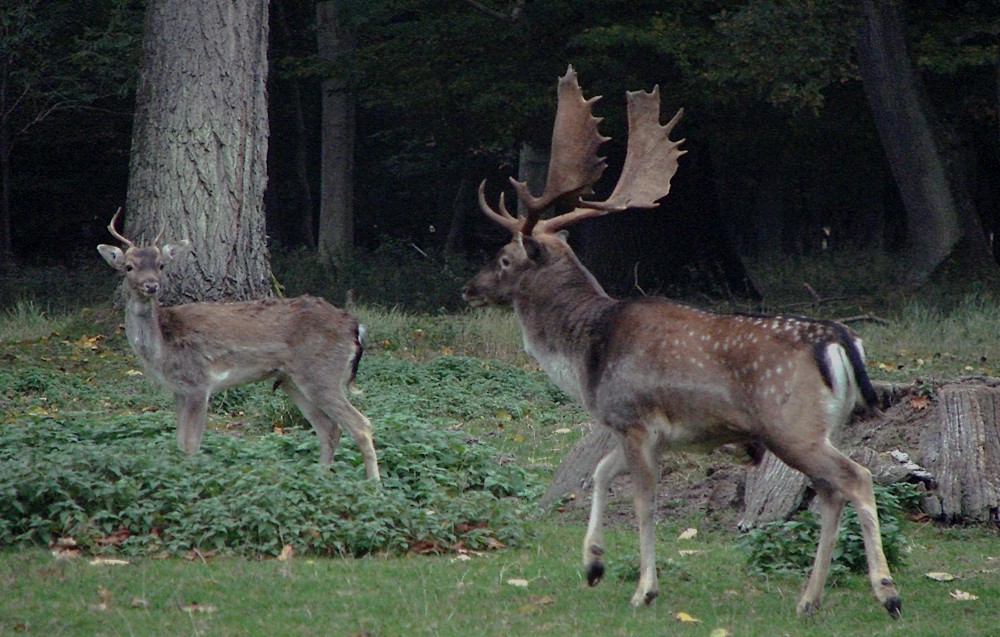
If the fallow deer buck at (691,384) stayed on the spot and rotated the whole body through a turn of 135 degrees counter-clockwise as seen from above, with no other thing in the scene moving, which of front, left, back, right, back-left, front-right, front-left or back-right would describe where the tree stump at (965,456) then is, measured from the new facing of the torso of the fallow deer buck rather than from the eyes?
left

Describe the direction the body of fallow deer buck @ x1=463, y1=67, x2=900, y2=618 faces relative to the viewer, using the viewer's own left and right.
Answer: facing to the left of the viewer

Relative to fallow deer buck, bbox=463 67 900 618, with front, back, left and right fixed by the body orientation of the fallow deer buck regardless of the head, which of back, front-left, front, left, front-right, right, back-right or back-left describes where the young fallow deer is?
front-right

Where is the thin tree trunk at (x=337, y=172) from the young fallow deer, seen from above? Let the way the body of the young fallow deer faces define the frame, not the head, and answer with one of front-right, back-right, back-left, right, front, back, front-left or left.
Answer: right

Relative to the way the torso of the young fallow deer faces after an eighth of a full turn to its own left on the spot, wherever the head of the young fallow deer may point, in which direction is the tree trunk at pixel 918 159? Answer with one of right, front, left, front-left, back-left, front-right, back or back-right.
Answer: back

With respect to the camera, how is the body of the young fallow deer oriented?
to the viewer's left

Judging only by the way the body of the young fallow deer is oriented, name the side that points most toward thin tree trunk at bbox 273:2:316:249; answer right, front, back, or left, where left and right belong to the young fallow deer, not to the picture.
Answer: right

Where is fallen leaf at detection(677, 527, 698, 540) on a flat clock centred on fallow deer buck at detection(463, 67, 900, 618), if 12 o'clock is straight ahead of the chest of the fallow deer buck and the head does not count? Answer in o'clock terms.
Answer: The fallen leaf is roughly at 3 o'clock from the fallow deer buck.

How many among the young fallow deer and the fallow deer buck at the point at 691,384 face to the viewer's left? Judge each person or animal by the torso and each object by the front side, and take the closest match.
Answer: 2

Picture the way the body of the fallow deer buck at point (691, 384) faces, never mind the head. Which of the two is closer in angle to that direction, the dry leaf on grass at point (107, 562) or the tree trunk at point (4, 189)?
the dry leaf on grass

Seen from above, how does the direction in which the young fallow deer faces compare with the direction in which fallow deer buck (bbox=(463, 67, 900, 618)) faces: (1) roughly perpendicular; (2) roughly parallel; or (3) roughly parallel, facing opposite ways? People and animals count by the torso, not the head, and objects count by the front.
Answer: roughly parallel

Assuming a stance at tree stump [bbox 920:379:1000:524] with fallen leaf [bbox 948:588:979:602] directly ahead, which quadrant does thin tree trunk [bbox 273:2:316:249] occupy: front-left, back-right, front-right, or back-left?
back-right

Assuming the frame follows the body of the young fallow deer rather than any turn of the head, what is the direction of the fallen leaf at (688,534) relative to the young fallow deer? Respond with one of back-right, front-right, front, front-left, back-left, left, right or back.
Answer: back-left

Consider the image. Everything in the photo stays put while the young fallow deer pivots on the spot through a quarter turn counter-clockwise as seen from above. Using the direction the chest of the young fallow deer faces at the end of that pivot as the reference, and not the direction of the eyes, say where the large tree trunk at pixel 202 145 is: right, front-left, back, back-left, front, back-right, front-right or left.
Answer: back

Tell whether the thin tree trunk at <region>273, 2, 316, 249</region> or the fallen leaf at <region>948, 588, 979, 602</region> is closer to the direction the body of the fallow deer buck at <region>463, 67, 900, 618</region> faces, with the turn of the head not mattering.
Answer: the thin tree trunk

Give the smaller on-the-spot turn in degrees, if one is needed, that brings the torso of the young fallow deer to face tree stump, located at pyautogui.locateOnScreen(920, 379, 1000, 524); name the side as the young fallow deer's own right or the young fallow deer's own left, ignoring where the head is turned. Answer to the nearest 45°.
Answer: approximately 135° to the young fallow deer's own left

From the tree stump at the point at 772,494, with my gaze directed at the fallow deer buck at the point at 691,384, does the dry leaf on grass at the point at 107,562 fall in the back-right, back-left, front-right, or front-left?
front-right

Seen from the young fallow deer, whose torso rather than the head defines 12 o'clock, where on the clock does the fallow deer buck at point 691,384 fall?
The fallow deer buck is roughly at 8 o'clock from the young fallow deer.
